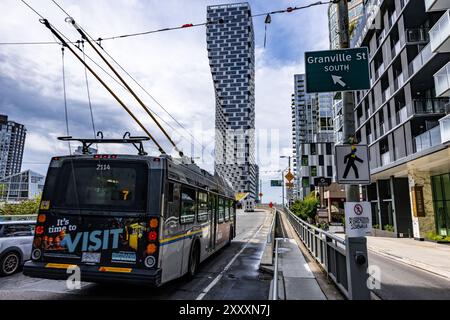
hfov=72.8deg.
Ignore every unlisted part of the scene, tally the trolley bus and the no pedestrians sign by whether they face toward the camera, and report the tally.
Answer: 1

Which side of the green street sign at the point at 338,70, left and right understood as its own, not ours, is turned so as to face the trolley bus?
right

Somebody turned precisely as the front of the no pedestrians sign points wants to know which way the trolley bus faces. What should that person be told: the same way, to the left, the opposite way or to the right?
the opposite way

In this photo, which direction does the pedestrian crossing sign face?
toward the camera

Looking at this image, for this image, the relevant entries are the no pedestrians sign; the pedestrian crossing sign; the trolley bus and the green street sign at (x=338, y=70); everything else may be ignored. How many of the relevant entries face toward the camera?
3

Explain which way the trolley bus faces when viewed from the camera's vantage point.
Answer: facing away from the viewer and to the right of the viewer

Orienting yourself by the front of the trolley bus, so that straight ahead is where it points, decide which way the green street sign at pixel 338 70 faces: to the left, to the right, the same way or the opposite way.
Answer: the opposite way

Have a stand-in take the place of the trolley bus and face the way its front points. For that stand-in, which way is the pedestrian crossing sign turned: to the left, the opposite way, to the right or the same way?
the opposite way

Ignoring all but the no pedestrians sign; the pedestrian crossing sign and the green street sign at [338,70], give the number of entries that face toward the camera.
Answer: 3

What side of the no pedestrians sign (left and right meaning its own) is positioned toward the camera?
front

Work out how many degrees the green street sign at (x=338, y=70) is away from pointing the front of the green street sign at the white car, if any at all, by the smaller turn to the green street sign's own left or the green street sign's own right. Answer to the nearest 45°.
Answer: approximately 90° to the green street sign's own right

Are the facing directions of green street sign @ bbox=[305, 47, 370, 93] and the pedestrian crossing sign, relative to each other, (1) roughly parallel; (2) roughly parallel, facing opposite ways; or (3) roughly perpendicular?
roughly parallel
